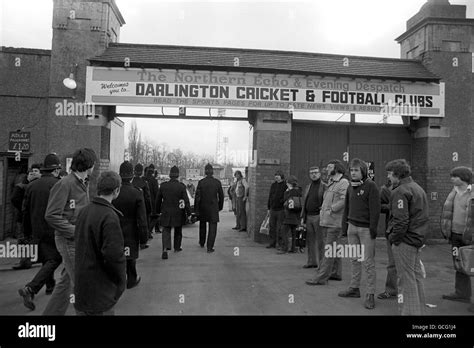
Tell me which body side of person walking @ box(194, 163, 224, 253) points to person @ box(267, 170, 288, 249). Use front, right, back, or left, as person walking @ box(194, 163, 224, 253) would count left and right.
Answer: right

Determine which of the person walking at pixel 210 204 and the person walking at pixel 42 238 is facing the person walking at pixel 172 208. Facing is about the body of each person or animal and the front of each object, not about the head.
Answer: the person walking at pixel 42 238

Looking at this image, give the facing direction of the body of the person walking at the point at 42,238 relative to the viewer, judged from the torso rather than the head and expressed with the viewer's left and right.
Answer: facing away from the viewer and to the right of the viewer

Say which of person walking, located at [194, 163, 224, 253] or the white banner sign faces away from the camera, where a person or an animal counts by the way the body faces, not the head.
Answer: the person walking

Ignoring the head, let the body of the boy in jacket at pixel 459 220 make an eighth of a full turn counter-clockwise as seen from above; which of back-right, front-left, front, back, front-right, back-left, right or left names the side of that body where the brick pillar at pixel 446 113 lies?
back

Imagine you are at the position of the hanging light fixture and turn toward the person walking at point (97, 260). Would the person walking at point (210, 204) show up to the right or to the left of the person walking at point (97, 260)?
left

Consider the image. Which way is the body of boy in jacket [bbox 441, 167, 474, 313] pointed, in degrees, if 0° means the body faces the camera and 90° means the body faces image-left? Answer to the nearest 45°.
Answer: approximately 45°

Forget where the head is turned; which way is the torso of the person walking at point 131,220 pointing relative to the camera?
away from the camera

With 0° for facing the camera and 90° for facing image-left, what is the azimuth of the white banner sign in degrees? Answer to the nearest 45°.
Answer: approximately 0°

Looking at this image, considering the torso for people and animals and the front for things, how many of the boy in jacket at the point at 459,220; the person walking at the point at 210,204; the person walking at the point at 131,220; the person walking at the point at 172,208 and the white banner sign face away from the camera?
3

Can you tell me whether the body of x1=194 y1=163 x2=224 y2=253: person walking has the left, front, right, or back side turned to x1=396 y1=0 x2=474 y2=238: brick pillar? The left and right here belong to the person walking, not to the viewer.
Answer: right

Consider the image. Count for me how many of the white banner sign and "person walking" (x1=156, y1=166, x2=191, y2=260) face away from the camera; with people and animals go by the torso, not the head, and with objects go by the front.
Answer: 1

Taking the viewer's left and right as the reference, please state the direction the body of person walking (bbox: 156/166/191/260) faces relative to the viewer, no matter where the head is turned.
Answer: facing away from the viewer

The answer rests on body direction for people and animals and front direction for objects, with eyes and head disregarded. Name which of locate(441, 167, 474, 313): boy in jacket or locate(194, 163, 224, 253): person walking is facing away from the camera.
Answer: the person walking
